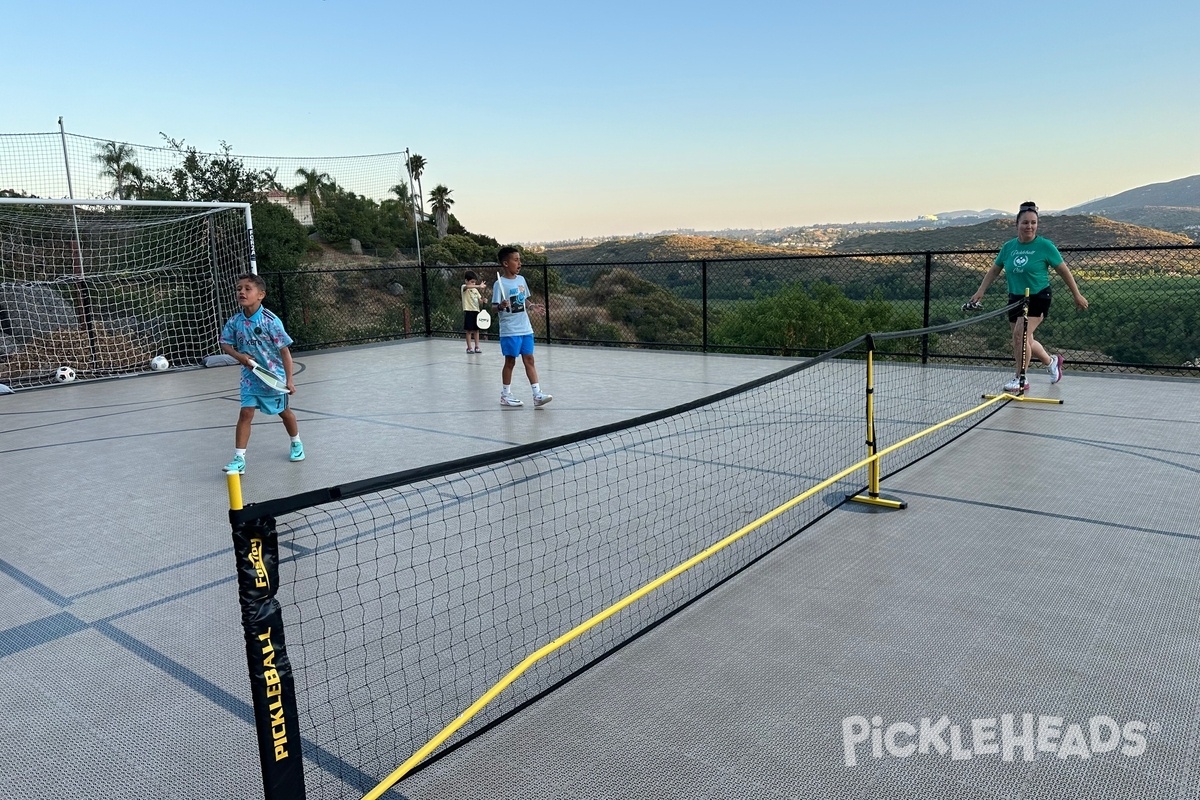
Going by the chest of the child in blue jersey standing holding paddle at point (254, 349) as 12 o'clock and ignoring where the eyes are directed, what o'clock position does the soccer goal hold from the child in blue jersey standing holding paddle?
The soccer goal is roughly at 4 o'clock from the child in blue jersey standing holding paddle.

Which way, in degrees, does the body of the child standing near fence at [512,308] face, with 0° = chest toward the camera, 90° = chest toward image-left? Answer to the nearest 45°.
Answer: approximately 315°

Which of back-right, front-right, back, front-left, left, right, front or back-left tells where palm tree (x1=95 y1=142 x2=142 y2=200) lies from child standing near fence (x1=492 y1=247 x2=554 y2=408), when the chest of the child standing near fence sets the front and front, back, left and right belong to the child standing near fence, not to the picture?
back

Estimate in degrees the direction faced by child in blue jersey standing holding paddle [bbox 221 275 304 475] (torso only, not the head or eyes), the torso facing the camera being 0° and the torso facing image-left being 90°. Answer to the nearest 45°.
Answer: approximately 45°

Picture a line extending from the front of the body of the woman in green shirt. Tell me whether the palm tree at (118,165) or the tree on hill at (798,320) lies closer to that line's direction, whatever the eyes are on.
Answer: the palm tree

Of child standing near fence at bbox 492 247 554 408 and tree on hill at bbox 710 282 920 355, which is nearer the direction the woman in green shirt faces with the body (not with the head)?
the child standing near fence

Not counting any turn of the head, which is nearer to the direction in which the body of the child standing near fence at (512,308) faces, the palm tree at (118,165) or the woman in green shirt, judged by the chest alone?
the woman in green shirt

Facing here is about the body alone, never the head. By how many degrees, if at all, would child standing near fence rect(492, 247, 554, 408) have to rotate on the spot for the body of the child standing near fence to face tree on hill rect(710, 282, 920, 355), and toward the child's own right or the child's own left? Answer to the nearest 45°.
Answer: approximately 90° to the child's own left

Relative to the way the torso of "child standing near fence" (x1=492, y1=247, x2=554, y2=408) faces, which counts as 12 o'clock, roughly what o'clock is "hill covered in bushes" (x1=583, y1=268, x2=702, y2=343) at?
The hill covered in bushes is roughly at 8 o'clock from the child standing near fence.
